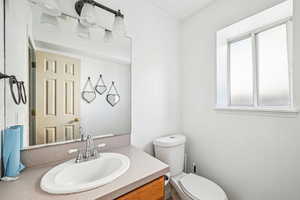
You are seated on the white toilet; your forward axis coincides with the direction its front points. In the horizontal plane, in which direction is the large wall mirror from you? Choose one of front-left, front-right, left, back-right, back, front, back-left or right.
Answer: right

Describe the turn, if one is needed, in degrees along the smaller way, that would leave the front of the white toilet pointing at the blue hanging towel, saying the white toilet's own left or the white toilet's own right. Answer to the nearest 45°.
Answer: approximately 90° to the white toilet's own right

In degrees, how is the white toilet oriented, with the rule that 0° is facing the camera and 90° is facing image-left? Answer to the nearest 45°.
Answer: approximately 315°

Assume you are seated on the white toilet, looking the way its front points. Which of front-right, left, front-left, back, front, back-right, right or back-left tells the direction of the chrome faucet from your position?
right
